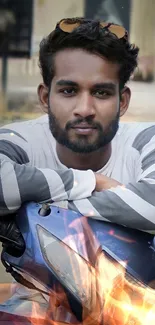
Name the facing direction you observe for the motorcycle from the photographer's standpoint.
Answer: facing the viewer and to the right of the viewer

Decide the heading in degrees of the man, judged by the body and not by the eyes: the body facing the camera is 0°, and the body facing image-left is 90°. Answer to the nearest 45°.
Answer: approximately 0°
